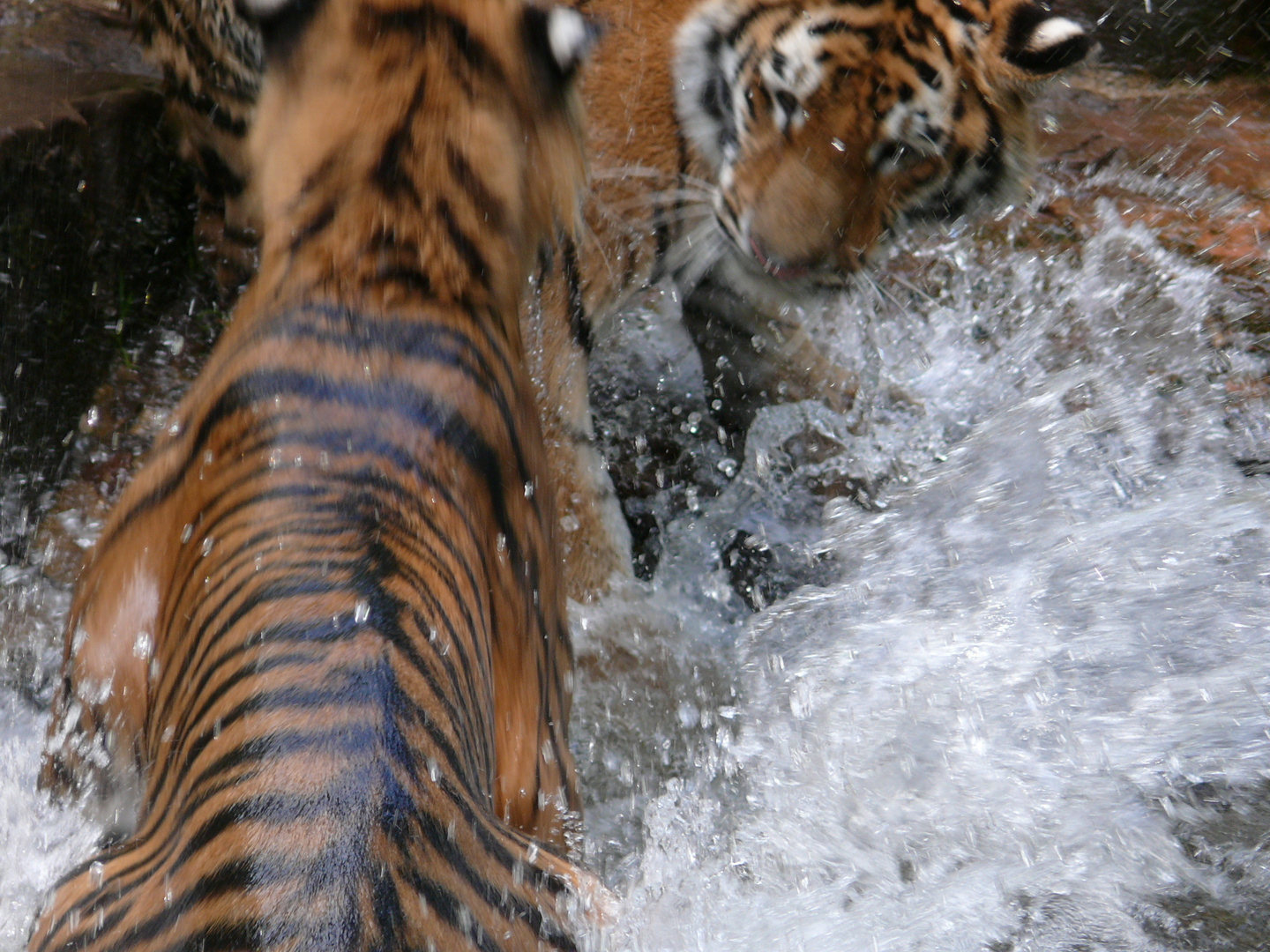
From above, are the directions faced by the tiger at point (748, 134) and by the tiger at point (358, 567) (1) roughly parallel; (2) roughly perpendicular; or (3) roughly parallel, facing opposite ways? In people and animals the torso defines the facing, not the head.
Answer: roughly parallel, facing opposite ways

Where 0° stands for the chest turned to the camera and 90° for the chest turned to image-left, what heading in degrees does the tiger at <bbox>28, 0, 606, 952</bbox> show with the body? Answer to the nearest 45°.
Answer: approximately 180°

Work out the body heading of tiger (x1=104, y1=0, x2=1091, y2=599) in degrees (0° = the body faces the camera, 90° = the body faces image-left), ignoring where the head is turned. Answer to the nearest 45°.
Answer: approximately 315°

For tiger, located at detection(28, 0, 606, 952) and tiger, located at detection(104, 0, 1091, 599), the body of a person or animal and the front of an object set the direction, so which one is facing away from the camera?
tiger, located at detection(28, 0, 606, 952)

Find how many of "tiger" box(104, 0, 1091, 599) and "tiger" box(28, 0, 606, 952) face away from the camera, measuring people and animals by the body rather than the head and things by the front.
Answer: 1
